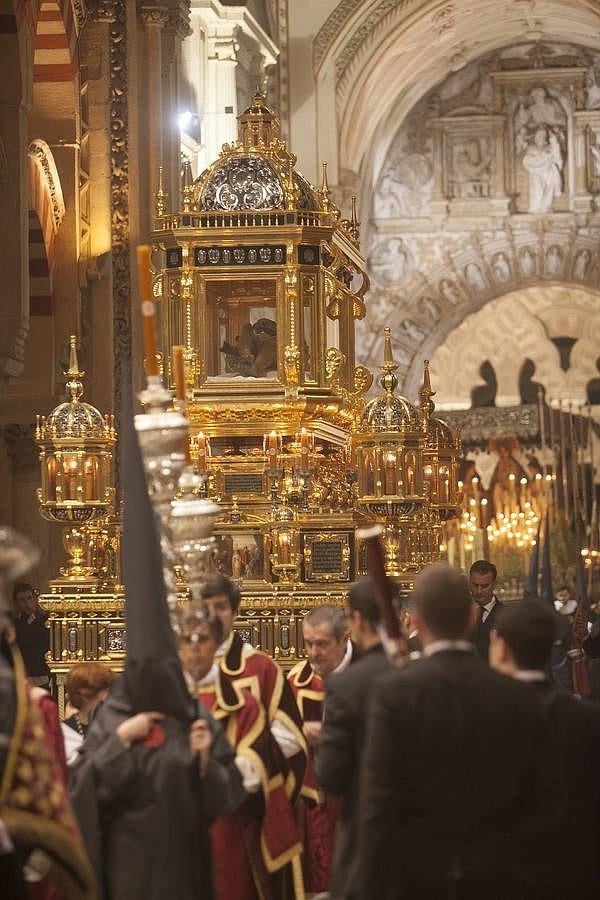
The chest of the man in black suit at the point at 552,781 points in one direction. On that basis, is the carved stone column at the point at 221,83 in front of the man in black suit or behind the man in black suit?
in front

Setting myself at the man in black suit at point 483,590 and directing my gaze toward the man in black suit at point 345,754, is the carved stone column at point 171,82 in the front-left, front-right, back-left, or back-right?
back-right

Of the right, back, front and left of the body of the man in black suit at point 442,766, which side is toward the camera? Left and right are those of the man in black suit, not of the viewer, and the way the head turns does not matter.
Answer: back

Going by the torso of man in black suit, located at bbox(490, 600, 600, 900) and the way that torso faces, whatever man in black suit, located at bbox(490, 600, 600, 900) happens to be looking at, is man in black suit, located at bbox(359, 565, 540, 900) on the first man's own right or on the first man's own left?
on the first man's own left

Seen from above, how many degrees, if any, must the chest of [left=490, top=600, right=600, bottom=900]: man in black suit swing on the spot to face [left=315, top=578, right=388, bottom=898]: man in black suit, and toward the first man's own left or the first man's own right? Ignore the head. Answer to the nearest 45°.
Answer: approximately 45° to the first man's own left

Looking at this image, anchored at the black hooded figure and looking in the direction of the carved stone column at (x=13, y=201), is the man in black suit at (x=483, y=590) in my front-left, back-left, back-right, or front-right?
front-right

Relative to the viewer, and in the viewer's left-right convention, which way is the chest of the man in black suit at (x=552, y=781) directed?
facing away from the viewer and to the left of the viewer

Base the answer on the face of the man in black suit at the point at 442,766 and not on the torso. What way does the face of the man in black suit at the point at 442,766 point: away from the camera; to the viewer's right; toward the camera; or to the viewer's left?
away from the camera

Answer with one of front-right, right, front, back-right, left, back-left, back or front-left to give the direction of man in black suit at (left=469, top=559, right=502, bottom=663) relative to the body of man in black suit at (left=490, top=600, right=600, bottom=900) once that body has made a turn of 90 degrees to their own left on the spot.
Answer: back-right

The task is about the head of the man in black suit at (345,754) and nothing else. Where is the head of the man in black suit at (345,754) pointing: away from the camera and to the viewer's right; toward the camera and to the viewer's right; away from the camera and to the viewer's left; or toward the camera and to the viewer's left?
away from the camera and to the viewer's left

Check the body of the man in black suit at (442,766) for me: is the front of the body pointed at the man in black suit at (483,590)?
yes

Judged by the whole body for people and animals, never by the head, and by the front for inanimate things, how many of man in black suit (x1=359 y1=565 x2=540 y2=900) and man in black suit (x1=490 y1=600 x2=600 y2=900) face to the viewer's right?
0
